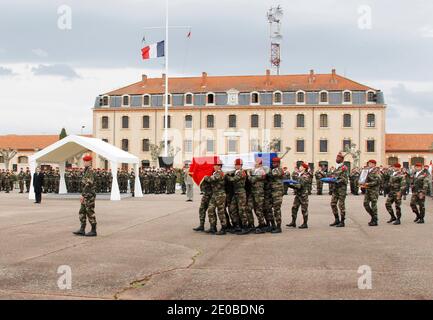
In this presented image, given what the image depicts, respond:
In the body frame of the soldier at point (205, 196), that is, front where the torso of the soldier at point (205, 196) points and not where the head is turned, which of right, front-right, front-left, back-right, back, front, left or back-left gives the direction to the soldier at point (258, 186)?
back

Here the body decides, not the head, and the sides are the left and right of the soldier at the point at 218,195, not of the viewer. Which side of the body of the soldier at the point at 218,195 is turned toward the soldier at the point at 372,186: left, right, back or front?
back

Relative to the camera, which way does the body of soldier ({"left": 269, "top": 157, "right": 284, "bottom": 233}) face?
to the viewer's left

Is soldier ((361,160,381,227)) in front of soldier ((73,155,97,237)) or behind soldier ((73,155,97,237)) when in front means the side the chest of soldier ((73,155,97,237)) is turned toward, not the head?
behind

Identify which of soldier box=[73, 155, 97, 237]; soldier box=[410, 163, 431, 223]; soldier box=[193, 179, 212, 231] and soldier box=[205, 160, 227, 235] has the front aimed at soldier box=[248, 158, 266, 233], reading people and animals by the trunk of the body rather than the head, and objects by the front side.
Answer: soldier box=[410, 163, 431, 223]

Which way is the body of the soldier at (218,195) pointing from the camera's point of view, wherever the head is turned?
to the viewer's left

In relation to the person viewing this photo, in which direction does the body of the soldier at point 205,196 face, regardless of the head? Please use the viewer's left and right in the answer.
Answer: facing to the left of the viewer

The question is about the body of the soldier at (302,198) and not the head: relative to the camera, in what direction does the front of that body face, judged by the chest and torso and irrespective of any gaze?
to the viewer's left

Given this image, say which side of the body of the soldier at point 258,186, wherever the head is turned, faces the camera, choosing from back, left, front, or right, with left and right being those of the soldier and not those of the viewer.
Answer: left

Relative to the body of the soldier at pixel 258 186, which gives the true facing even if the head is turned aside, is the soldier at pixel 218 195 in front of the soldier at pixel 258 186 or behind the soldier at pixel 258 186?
in front
